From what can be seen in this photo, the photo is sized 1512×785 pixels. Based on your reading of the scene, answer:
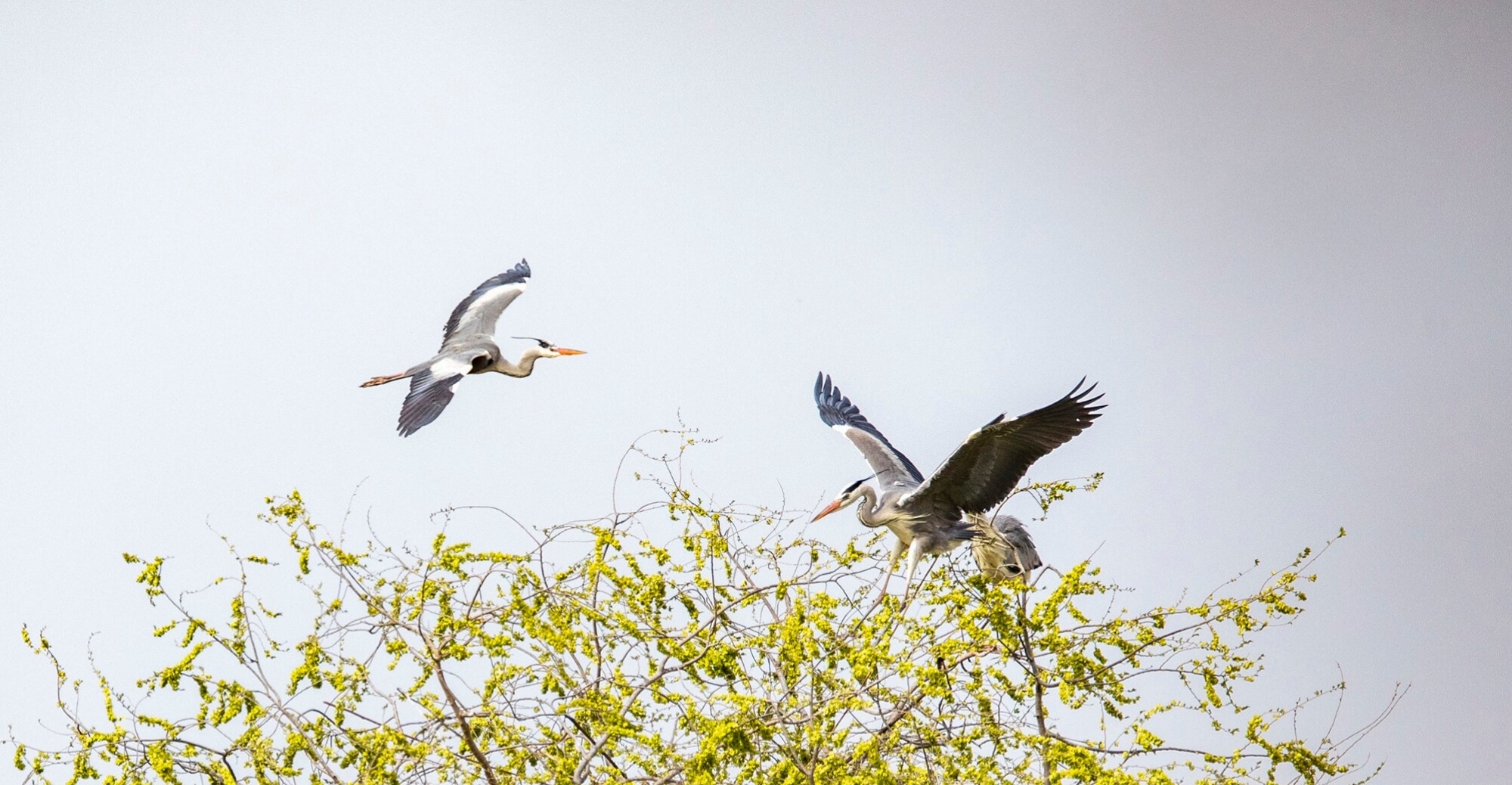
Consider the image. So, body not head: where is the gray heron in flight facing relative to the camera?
to the viewer's right

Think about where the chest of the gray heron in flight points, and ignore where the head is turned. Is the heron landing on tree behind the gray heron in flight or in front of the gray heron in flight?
in front
